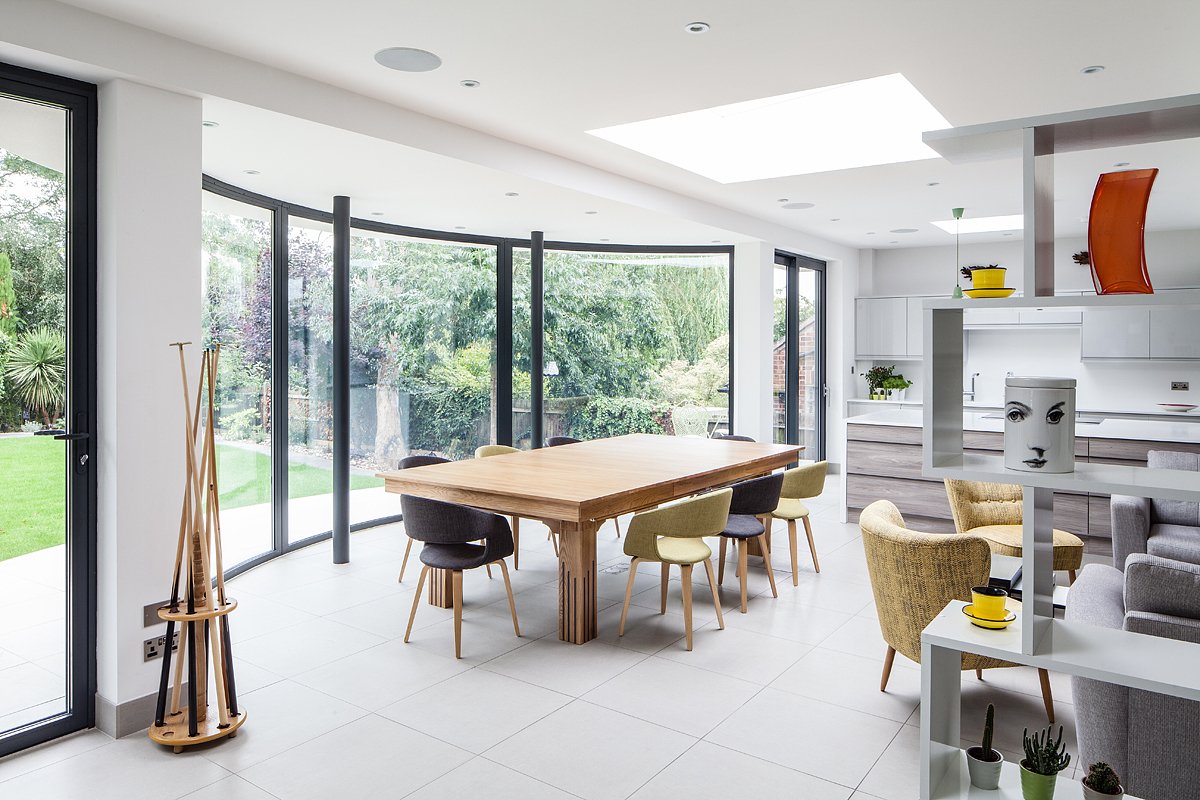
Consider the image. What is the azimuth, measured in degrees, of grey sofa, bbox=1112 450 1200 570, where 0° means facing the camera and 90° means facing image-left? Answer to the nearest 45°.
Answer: approximately 45°

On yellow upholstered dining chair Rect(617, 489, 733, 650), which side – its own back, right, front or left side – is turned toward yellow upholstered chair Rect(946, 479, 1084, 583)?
right

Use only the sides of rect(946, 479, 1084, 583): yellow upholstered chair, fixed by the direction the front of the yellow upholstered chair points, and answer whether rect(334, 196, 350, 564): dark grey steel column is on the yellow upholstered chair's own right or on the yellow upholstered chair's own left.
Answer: on the yellow upholstered chair's own right

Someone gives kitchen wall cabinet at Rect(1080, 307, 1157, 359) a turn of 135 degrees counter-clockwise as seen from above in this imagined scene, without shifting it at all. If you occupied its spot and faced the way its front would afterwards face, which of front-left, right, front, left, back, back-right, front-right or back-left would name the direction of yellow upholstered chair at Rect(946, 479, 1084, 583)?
back-right

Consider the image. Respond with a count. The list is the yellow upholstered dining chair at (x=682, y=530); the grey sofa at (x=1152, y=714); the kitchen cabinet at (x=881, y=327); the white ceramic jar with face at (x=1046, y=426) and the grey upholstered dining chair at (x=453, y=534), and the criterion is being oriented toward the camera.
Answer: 2

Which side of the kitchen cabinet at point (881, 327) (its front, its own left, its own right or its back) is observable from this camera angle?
front

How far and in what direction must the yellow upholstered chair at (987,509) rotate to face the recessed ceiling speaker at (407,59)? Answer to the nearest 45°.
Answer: approximately 90° to its right

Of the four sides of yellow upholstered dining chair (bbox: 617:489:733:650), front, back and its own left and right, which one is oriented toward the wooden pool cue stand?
left

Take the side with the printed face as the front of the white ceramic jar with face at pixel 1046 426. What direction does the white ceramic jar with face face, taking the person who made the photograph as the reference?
facing the viewer

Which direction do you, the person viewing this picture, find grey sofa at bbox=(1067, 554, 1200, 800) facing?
facing away from the viewer and to the left of the viewer

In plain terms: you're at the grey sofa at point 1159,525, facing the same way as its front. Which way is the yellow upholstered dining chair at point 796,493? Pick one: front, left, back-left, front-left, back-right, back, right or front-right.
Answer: front-right

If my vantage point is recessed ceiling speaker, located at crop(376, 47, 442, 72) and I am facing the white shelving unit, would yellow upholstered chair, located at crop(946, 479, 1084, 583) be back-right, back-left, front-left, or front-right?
front-left

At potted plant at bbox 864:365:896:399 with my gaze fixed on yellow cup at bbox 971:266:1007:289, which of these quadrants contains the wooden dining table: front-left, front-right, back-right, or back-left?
front-right

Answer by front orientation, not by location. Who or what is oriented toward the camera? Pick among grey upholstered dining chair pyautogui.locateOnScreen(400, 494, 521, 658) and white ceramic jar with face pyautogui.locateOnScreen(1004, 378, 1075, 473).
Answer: the white ceramic jar with face

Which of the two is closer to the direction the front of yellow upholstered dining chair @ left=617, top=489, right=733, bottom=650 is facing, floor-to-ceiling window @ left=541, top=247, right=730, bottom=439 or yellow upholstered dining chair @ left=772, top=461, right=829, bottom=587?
the floor-to-ceiling window

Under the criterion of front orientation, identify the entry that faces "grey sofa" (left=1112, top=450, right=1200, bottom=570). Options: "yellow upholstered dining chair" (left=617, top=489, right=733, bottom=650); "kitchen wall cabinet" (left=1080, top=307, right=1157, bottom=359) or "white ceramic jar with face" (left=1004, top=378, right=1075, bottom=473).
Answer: the kitchen wall cabinet

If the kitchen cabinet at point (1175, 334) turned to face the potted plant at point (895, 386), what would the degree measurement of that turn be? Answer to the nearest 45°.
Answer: approximately 90° to its right

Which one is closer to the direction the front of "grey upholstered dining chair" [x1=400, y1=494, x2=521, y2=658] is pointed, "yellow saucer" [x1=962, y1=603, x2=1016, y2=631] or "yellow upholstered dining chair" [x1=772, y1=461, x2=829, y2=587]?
the yellow upholstered dining chair

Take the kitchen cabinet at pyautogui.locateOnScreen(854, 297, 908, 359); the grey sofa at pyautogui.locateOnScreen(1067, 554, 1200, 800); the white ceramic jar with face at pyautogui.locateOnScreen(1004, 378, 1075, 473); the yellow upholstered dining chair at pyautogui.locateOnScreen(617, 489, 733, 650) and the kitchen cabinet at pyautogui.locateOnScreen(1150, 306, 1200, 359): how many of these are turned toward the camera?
3

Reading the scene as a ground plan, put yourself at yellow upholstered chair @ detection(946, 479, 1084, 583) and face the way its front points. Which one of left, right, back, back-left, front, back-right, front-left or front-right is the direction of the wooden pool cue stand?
right
